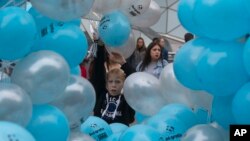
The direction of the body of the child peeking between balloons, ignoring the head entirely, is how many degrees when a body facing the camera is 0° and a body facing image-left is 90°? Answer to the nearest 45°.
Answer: approximately 0°

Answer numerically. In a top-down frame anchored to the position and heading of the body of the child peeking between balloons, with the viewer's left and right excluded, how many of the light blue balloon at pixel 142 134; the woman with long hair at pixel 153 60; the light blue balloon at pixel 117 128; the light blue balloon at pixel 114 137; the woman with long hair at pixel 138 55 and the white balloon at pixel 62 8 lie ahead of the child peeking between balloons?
4

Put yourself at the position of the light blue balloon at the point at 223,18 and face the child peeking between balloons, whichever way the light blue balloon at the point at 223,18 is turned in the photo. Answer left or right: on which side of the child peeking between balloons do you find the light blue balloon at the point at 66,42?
left

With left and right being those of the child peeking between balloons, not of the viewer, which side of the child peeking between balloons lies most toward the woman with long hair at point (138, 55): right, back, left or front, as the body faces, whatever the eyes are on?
back
